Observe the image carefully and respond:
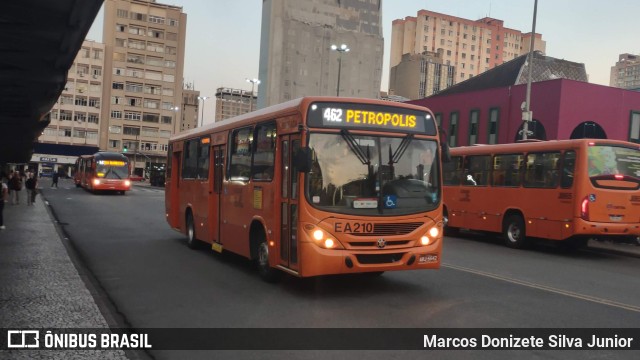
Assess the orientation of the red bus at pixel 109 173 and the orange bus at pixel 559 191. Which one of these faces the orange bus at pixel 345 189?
the red bus at pixel 109 173

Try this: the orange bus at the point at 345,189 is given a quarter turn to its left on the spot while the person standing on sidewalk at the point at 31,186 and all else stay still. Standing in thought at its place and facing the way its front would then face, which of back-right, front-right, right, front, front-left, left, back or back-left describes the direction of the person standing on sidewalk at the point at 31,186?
left

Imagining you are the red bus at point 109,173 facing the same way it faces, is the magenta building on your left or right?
on your left

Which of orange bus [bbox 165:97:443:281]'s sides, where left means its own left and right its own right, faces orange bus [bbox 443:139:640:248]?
left

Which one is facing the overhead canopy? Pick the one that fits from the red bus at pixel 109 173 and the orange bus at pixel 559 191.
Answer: the red bus at pixel 109 173

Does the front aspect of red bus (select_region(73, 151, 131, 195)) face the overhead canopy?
yes

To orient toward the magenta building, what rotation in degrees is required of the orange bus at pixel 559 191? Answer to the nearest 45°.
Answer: approximately 45° to its right

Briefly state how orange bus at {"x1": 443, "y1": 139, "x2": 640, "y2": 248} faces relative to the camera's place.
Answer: facing away from the viewer and to the left of the viewer

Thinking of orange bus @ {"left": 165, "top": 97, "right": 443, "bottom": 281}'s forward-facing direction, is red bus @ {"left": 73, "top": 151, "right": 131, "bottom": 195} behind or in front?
behind

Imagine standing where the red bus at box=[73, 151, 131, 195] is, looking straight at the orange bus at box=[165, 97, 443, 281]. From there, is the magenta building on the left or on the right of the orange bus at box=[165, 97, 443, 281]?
left

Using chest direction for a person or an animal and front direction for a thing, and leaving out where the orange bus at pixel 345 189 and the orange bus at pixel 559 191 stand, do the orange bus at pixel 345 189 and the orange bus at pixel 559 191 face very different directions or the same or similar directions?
very different directions
